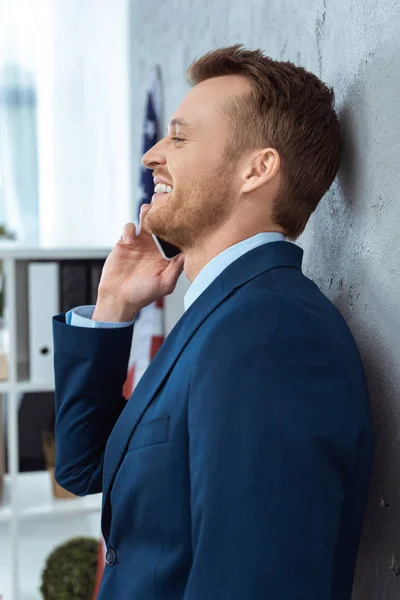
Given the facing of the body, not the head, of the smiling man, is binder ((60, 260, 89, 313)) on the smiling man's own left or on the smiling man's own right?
on the smiling man's own right

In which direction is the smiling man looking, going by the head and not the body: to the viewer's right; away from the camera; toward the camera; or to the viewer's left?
to the viewer's left

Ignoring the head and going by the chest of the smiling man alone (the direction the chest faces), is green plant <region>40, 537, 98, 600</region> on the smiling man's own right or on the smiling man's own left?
on the smiling man's own right

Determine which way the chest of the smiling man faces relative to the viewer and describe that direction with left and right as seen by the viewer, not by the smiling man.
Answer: facing to the left of the viewer

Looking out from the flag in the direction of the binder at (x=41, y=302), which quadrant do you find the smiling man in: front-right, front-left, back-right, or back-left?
back-left

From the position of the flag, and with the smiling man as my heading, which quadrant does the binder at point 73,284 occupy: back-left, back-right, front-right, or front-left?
back-right

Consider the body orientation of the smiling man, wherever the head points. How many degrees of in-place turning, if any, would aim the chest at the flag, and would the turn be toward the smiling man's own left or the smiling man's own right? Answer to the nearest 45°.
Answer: approximately 90° to the smiling man's own right
